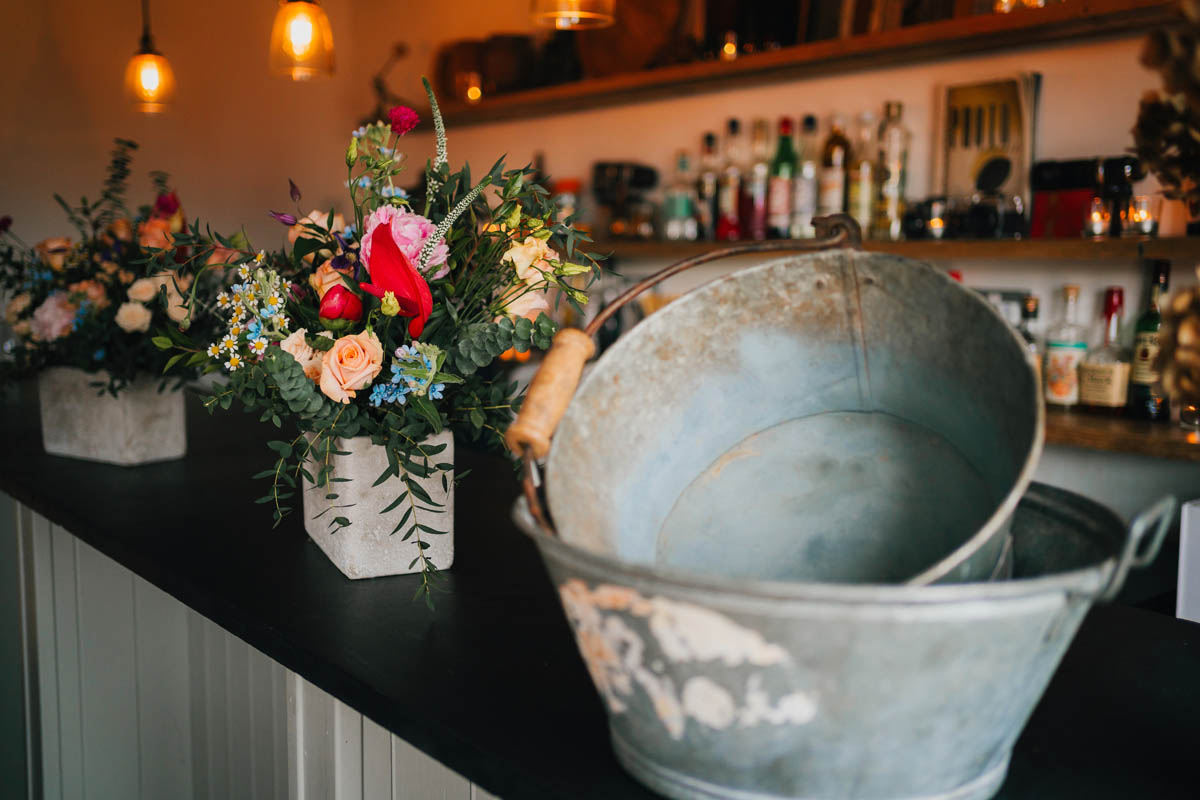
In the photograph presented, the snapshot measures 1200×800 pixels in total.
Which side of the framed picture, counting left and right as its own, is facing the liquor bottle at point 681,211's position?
right

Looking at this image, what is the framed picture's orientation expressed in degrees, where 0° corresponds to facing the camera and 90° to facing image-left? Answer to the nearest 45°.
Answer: approximately 45°

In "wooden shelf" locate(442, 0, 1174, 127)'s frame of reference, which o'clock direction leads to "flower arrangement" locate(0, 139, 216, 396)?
The flower arrangement is roughly at 12 o'clock from the wooden shelf.

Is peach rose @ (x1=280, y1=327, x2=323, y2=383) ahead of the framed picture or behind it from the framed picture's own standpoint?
ahead

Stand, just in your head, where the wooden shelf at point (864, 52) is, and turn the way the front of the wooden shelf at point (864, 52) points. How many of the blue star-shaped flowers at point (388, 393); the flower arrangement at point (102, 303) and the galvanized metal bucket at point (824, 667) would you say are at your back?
0

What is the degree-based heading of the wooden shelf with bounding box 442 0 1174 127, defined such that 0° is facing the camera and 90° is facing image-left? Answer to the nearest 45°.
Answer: approximately 45°

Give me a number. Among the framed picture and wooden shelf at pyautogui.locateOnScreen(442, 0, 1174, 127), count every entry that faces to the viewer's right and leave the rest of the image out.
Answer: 0

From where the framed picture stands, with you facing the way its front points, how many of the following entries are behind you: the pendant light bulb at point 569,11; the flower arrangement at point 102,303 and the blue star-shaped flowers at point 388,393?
0

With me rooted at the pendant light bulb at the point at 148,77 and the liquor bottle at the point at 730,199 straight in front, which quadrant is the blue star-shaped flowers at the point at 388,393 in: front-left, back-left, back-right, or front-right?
front-right

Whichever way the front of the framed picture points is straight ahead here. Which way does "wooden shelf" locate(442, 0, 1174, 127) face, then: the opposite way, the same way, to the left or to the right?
the same way
